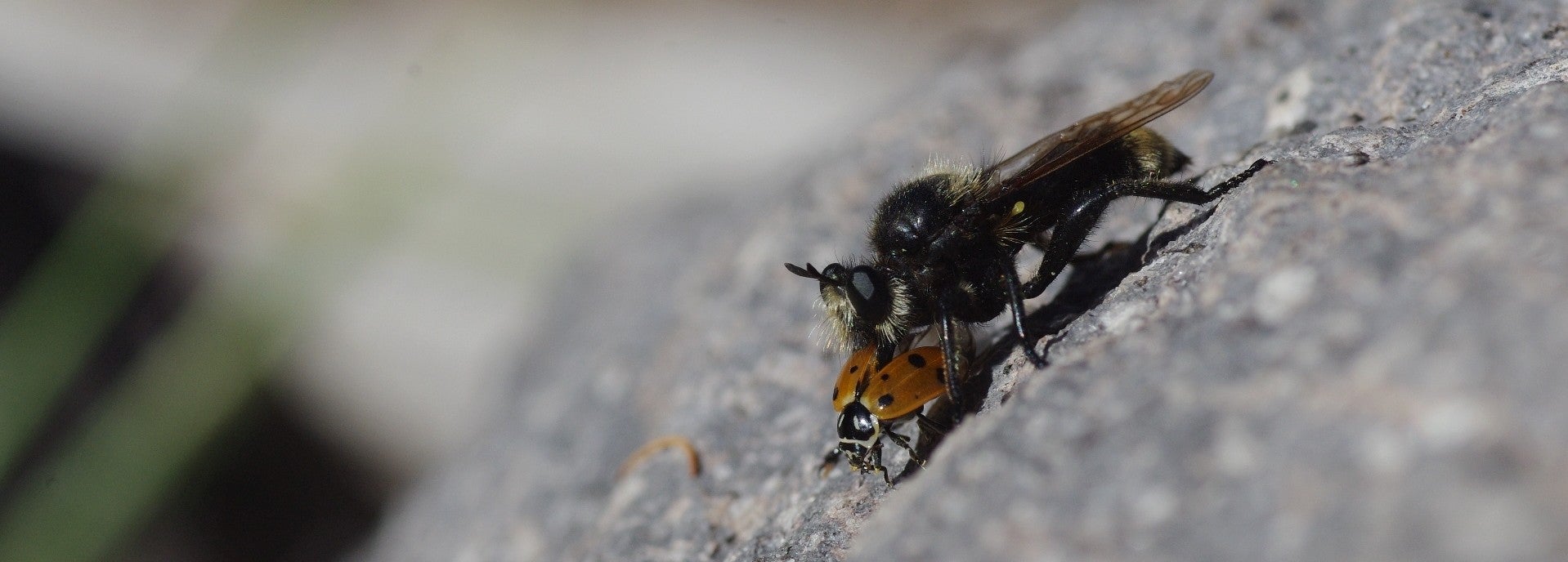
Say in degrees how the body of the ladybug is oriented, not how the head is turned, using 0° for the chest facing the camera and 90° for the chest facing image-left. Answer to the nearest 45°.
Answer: approximately 45°

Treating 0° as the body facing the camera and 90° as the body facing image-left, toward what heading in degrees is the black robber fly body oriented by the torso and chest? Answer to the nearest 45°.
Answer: approximately 90°

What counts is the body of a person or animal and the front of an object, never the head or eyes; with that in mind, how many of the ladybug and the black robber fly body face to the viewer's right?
0
